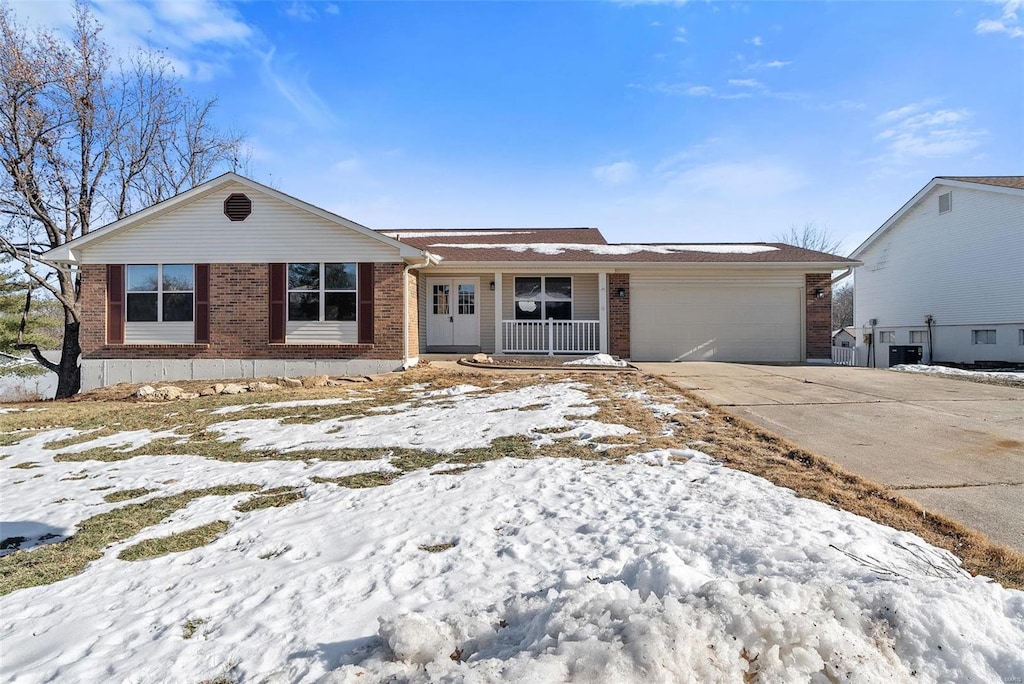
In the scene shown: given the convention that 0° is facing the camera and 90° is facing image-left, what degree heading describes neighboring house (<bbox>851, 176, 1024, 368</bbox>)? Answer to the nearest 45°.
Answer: approximately 315°

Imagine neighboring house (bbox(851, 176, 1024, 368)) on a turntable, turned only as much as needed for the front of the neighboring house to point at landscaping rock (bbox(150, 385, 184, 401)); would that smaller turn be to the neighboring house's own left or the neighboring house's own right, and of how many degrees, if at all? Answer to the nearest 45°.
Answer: approximately 90° to the neighboring house's own right

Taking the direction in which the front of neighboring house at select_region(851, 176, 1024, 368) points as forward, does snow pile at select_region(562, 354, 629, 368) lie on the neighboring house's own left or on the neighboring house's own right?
on the neighboring house's own right

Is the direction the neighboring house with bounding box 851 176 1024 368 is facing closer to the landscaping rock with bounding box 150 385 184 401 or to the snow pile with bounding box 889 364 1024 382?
the snow pile
